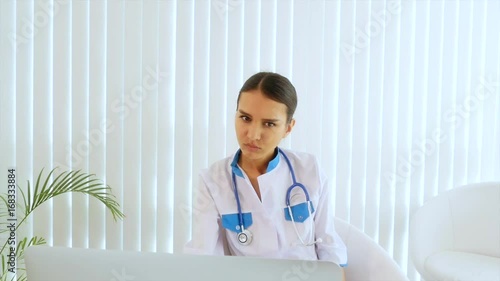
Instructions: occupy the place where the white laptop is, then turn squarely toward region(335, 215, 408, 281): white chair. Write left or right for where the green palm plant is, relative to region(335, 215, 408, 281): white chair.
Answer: left

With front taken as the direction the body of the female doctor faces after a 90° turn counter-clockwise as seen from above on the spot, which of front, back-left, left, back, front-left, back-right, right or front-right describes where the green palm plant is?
back-left

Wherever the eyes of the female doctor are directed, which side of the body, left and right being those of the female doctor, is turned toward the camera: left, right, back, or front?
front

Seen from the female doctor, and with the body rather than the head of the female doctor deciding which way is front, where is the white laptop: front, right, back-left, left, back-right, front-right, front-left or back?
front

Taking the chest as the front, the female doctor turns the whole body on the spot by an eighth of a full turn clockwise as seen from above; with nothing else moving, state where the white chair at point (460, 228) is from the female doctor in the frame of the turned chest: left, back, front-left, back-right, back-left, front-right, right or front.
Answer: back
